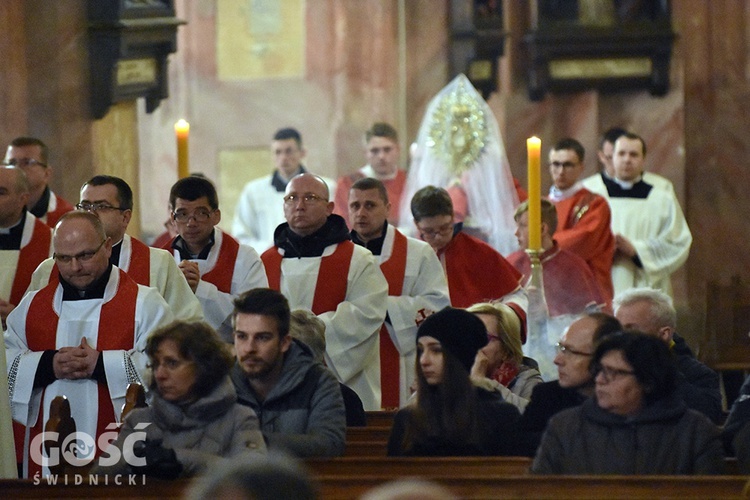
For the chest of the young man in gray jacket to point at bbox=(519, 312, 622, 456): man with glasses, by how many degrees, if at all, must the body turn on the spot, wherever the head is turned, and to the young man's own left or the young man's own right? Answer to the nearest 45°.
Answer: approximately 135° to the young man's own left

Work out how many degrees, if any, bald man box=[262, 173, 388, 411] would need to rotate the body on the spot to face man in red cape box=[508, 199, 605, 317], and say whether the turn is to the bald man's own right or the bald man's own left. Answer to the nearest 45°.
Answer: approximately 180°

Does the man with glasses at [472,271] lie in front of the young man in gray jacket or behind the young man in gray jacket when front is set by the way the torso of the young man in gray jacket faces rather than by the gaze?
behind

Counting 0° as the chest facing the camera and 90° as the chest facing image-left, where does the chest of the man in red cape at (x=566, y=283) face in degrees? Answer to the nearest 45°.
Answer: approximately 45°

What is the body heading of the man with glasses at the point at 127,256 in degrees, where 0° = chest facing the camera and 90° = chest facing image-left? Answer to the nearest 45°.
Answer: approximately 45°

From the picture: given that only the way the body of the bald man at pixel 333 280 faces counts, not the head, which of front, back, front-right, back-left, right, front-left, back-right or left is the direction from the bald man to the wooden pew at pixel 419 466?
front-left
